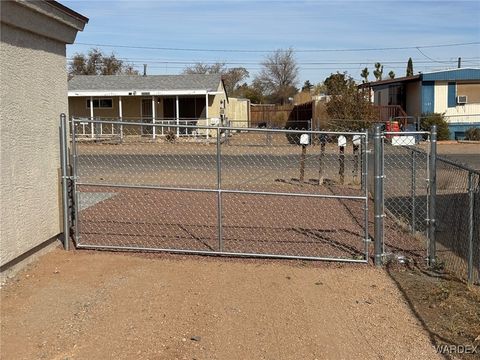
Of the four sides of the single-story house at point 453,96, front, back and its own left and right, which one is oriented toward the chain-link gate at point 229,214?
front

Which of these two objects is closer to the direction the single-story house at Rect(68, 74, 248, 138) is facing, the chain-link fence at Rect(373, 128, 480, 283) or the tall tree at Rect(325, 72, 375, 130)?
the chain-link fence

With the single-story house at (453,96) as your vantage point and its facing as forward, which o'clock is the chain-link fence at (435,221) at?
The chain-link fence is roughly at 12 o'clock from the single-story house.

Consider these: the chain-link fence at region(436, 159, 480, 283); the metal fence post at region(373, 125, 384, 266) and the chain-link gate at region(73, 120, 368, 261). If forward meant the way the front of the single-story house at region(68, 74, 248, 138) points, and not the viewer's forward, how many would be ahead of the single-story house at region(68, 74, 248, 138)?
3

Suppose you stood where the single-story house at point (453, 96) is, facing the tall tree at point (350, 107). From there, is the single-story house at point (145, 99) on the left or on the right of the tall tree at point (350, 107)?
right

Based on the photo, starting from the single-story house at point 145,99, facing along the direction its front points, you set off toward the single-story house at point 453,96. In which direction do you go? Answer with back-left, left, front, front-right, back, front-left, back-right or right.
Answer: left

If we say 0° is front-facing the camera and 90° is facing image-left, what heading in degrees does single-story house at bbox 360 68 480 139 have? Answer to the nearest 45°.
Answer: approximately 0°

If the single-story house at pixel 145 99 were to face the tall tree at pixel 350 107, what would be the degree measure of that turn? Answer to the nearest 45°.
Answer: approximately 45° to its left

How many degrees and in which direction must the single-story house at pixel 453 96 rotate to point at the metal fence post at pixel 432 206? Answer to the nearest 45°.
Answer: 0° — it already faces it

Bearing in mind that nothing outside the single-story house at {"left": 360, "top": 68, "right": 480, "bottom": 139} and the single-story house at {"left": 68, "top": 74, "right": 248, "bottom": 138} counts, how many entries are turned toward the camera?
2

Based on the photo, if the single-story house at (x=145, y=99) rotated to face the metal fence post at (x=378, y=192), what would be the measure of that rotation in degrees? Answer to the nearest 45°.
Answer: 0° — it already faces it
